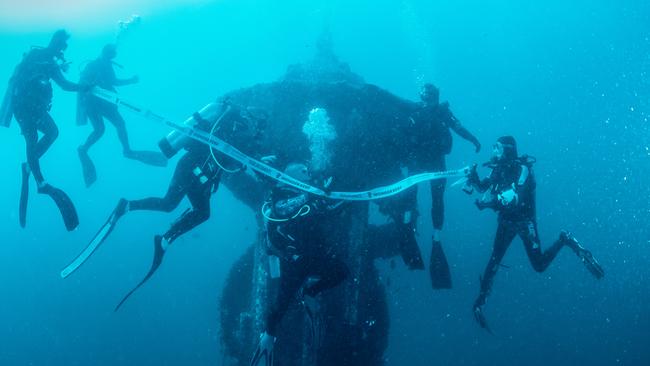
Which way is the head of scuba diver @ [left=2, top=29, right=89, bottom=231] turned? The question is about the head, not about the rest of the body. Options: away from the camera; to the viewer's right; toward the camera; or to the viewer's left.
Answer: to the viewer's right

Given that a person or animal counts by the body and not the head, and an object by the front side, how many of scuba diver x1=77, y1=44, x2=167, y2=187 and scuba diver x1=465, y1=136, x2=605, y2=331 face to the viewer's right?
1

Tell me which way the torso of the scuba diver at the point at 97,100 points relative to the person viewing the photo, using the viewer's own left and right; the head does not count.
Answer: facing to the right of the viewer

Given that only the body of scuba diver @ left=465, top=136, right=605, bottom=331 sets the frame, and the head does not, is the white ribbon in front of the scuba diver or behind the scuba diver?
in front

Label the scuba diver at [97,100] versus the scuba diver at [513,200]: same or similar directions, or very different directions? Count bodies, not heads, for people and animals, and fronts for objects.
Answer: very different directions

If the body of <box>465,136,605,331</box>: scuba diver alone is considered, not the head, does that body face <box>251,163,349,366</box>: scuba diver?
yes

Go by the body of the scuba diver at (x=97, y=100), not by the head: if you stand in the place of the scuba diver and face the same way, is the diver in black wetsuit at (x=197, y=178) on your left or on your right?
on your right

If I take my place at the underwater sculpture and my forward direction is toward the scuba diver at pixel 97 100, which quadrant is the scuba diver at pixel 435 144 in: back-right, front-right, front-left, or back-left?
back-left
